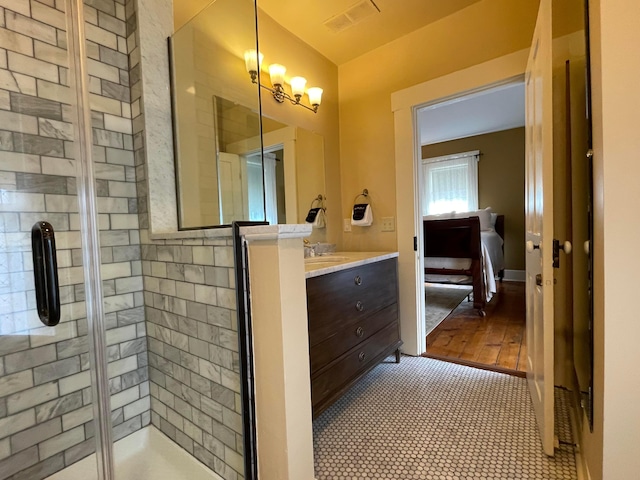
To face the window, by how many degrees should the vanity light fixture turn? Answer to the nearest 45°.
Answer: approximately 90° to its left

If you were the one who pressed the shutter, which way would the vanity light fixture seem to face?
facing the viewer and to the right of the viewer

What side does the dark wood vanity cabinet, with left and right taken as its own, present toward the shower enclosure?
right

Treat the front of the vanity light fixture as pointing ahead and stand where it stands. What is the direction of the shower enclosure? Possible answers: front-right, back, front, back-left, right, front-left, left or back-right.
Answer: right

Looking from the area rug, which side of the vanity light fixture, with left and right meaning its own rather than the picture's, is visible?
left

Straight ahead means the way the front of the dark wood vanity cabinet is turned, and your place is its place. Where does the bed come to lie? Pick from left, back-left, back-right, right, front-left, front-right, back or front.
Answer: left

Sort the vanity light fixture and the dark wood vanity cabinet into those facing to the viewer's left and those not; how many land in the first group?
0
